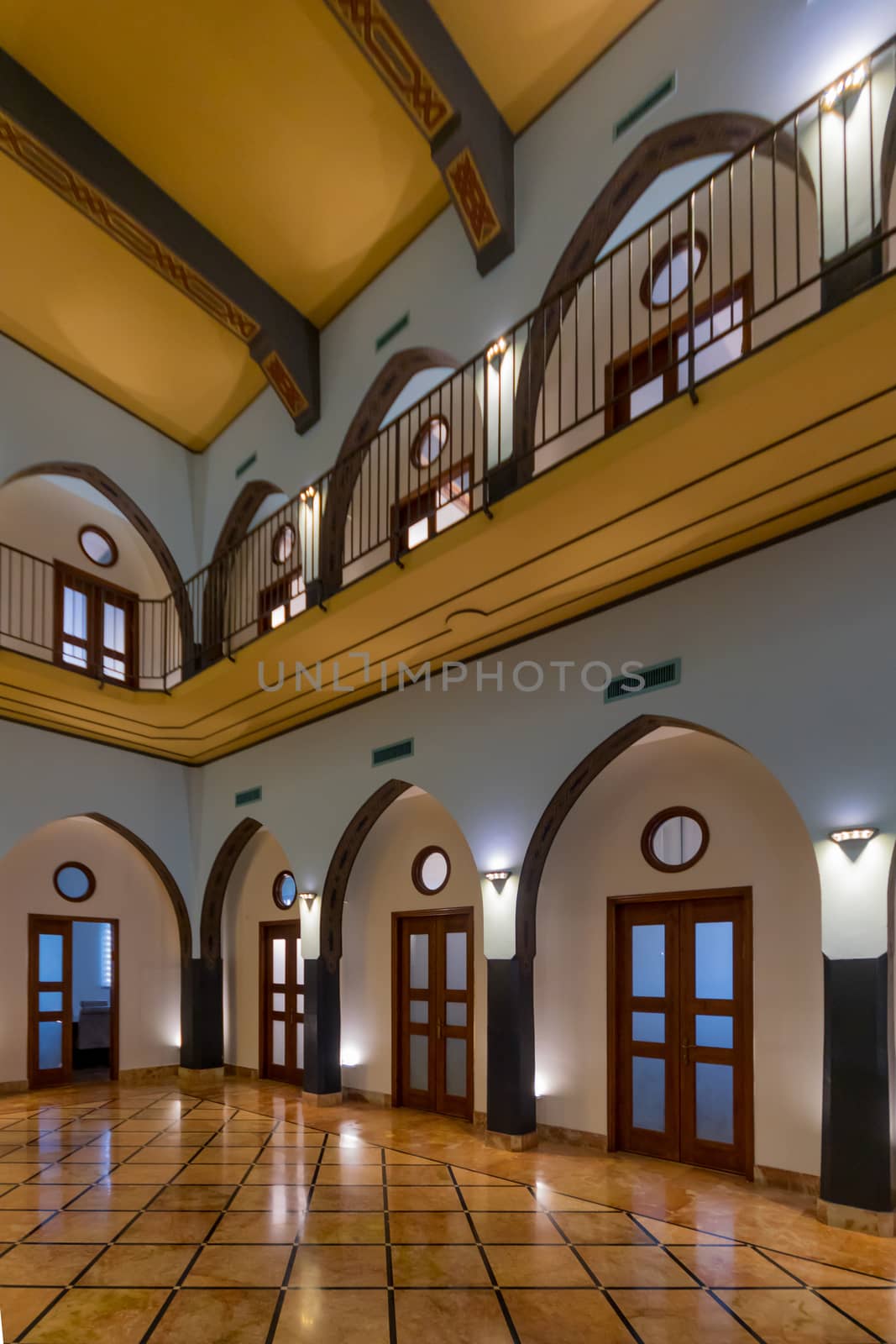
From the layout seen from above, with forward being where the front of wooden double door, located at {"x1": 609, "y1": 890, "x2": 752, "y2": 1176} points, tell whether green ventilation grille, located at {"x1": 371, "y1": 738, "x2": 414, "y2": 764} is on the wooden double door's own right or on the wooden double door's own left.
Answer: on the wooden double door's own right

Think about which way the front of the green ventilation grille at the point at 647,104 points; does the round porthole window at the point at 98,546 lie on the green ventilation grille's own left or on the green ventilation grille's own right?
on the green ventilation grille's own right

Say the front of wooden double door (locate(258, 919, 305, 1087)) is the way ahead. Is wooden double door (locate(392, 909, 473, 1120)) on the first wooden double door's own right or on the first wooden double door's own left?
on the first wooden double door's own left

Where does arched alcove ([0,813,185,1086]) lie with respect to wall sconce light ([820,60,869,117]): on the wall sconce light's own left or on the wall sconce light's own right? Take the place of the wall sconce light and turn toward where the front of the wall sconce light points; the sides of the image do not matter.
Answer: on the wall sconce light's own right

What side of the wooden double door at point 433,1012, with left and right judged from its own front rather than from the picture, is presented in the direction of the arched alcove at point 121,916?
right
